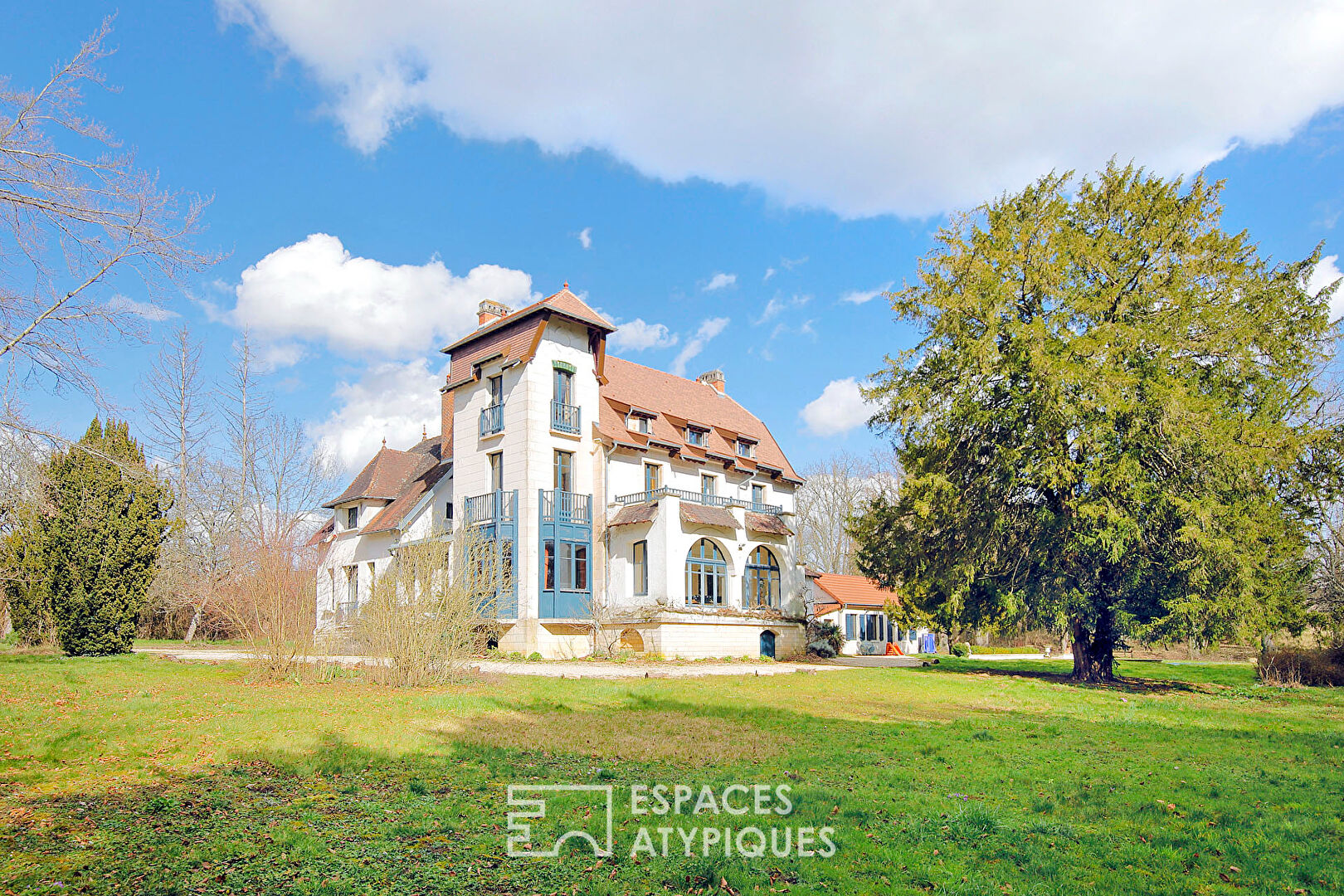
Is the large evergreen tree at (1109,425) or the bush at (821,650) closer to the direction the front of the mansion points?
the large evergreen tree

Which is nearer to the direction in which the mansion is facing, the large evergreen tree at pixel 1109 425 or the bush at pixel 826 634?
the large evergreen tree
